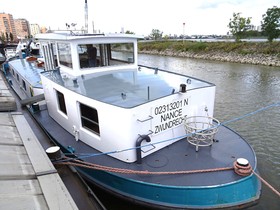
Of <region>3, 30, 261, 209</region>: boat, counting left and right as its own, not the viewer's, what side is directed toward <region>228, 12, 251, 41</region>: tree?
right

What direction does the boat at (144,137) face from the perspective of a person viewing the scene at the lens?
facing away from the viewer and to the left of the viewer

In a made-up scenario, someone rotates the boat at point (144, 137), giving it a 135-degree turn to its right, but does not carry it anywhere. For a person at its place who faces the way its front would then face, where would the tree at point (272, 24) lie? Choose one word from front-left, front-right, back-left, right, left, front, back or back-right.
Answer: front-left
